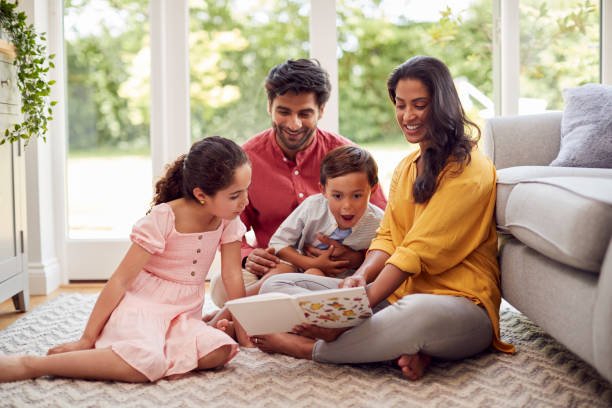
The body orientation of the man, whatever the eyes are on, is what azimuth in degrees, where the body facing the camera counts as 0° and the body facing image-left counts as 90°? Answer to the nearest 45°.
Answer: approximately 0°

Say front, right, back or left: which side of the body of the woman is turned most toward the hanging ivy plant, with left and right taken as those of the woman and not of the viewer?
right

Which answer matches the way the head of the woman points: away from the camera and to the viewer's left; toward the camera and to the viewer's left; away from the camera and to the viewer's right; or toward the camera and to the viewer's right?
toward the camera and to the viewer's left

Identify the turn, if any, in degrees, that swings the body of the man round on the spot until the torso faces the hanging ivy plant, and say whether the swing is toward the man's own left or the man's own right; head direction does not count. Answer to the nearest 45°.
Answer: approximately 90° to the man's own right

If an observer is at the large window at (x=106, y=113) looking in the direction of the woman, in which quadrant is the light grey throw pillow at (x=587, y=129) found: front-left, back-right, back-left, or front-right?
front-left

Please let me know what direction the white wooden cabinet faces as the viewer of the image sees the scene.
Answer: facing the viewer and to the right of the viewer

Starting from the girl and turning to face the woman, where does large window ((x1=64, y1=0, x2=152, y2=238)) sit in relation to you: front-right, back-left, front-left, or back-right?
back-left

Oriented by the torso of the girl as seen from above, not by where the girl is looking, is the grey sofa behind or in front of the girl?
in front

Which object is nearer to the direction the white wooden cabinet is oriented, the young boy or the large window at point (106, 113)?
the young boy

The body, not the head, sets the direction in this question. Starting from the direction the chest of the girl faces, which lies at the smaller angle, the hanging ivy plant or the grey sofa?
the grey sofa

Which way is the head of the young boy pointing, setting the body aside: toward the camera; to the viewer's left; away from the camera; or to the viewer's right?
toward the camera

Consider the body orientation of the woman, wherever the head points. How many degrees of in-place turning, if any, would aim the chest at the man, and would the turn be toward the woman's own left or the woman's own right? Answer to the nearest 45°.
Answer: approximately 90° to the woman's own right
